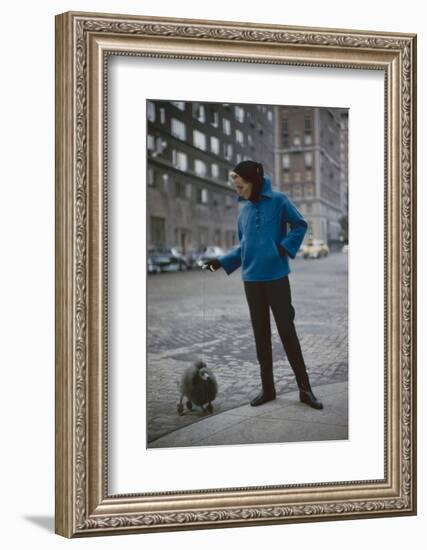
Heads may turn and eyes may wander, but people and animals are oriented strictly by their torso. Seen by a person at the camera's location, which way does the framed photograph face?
facing the viewer and to the right of the viewer
